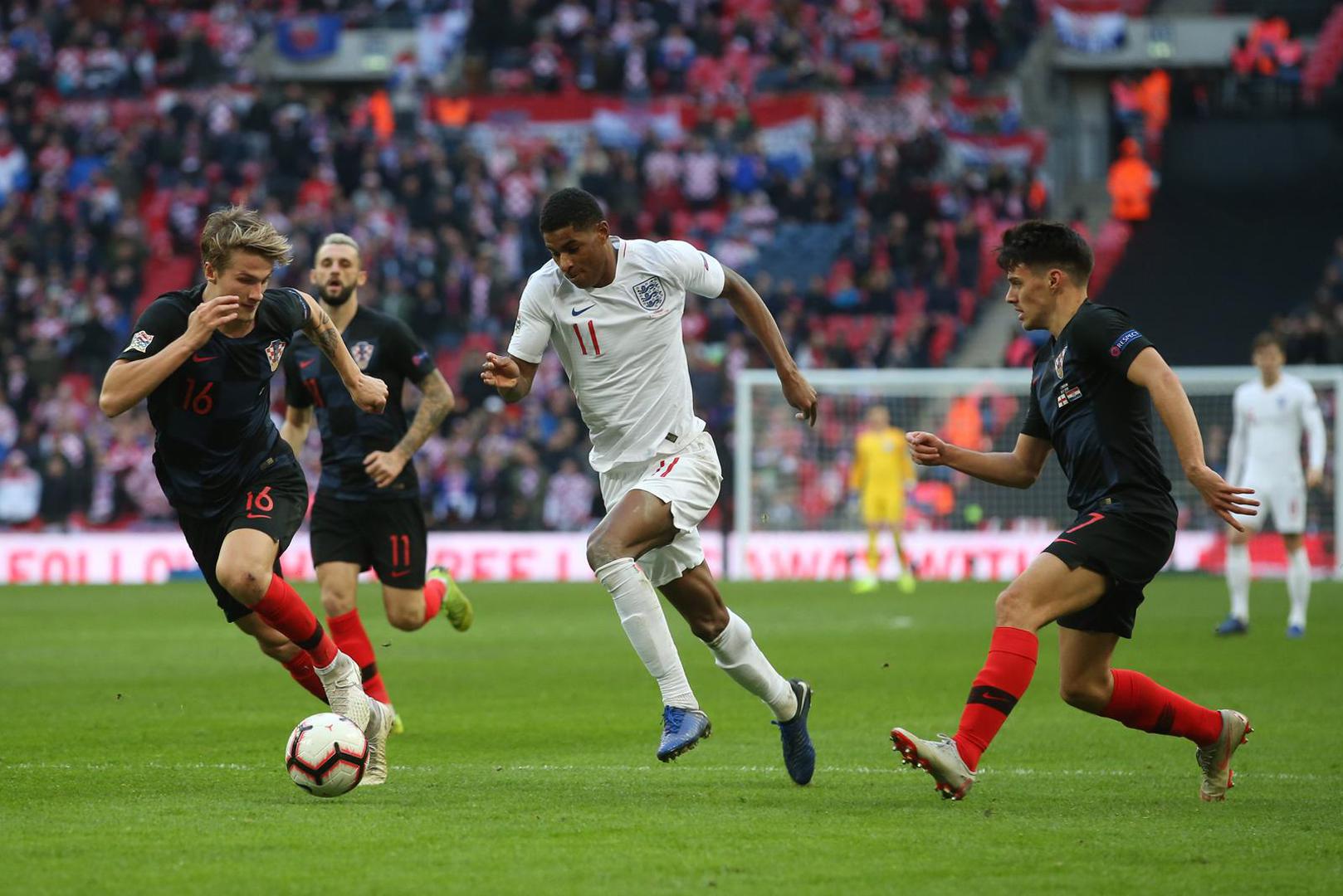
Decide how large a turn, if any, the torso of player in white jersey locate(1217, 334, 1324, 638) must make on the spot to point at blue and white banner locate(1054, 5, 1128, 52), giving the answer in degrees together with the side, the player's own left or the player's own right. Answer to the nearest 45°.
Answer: approximately 180°

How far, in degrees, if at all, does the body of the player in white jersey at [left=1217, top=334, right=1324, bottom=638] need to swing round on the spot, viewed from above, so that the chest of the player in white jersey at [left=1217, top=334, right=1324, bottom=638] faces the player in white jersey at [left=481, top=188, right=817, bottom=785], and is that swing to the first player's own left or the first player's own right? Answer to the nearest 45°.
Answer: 0° — they already face them

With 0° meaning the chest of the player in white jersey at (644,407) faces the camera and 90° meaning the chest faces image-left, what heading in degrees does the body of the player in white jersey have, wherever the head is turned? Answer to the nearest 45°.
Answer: approximately 45°

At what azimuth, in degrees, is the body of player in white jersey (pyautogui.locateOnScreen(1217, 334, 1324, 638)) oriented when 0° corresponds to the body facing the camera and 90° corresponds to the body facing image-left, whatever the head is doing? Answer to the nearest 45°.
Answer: approximately 0°

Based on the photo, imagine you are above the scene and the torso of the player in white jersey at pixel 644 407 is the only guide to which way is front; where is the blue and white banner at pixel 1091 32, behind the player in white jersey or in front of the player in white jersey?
behind

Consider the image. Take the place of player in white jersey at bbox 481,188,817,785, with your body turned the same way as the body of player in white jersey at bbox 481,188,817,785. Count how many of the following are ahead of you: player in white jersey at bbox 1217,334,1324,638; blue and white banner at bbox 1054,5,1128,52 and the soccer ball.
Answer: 1

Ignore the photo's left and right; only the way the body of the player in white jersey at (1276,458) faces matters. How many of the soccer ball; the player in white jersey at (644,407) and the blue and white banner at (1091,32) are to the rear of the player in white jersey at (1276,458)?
1
